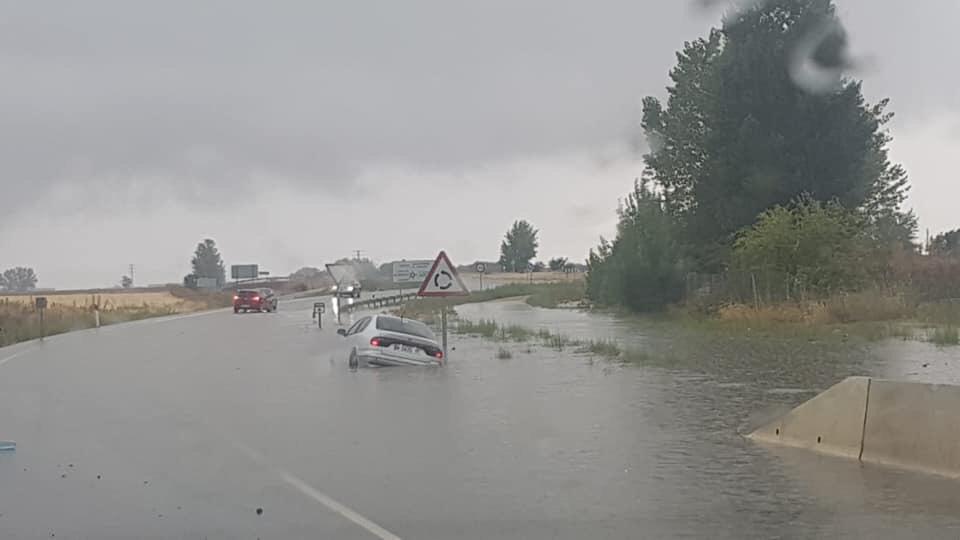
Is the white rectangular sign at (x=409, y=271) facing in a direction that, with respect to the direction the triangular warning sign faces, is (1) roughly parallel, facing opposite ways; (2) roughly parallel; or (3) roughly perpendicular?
roughly parallel

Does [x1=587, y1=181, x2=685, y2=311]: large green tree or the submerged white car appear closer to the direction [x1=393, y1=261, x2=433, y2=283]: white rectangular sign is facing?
the submerged white car

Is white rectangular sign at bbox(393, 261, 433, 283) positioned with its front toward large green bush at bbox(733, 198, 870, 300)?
no

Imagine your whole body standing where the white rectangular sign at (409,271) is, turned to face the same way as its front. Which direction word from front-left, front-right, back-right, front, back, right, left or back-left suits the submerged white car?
front

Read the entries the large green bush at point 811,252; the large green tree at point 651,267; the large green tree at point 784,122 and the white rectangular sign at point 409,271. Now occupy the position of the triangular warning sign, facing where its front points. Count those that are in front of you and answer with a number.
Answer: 0

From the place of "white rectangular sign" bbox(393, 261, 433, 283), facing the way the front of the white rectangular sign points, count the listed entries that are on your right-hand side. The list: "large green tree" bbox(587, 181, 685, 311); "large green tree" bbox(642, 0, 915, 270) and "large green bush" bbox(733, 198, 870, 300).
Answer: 0

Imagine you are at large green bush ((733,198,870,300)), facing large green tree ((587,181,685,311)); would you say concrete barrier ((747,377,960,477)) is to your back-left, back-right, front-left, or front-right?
front-left

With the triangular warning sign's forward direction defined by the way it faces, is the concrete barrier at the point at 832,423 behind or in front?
in front

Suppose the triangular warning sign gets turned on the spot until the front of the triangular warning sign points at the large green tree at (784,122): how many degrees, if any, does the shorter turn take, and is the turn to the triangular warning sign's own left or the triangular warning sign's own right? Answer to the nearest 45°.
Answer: approximately 135° to the triangular warning sign's own left

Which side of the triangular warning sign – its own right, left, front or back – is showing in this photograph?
front

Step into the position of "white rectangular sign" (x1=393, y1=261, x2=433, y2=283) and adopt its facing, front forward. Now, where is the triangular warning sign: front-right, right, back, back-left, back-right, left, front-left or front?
front

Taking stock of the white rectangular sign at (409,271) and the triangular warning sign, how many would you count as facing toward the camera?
2

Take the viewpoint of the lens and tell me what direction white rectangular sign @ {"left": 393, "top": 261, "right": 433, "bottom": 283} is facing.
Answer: facing the viewer
